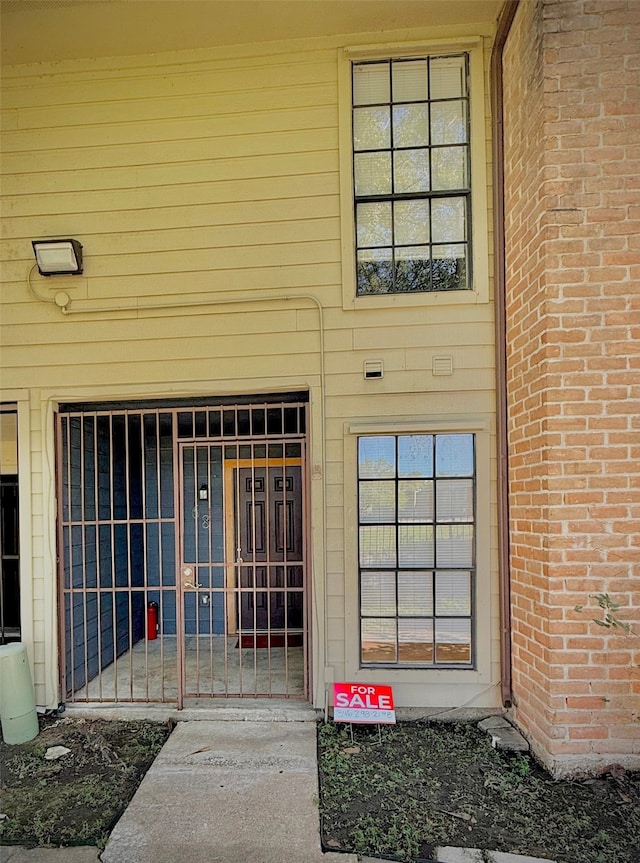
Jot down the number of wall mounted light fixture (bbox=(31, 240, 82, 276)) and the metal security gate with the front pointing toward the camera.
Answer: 2

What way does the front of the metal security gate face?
toward the camera

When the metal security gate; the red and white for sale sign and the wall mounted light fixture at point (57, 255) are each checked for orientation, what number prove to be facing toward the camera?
3

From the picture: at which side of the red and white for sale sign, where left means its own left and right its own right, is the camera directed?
front

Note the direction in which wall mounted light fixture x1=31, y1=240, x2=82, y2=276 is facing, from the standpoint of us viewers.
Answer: facing the viewer
